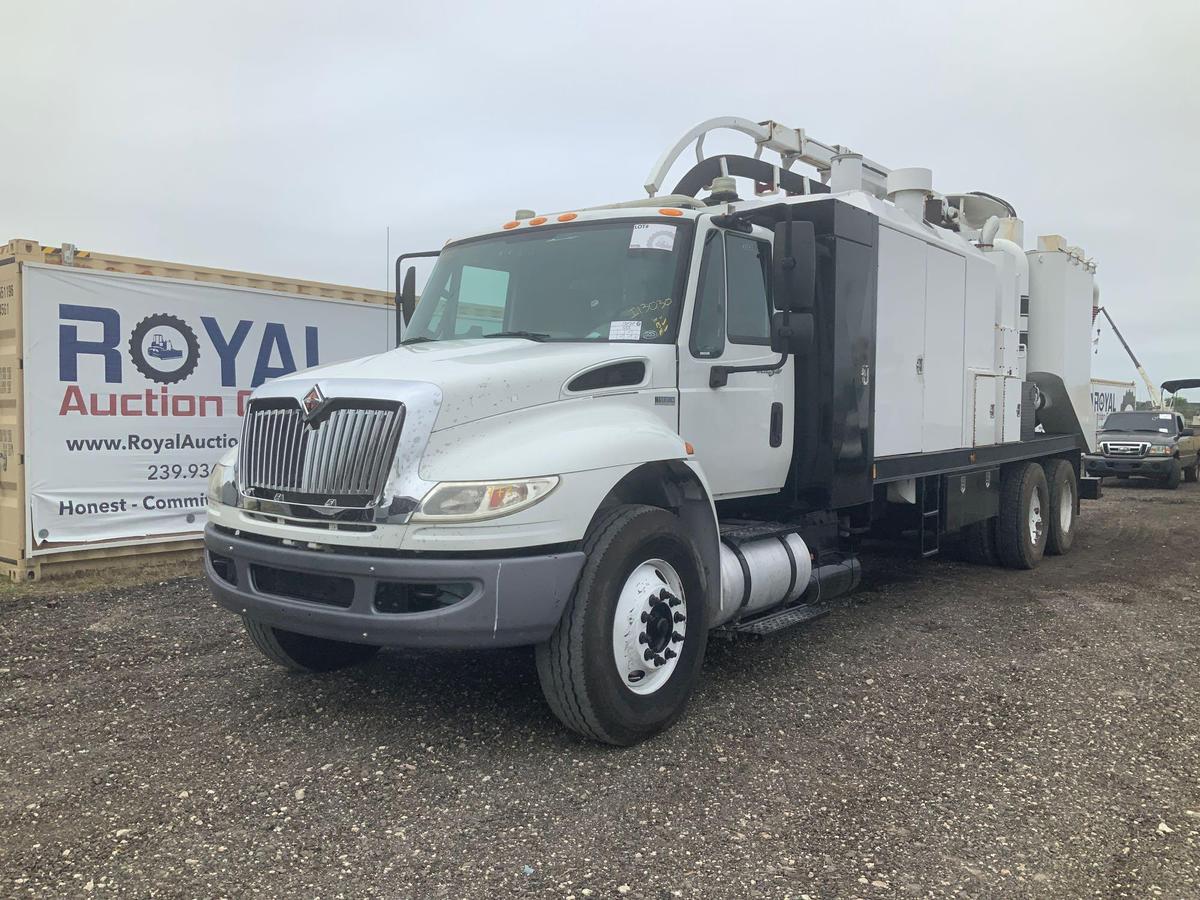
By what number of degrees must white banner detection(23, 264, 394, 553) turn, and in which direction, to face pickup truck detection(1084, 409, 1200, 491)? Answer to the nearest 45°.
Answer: approximately 45° to its left

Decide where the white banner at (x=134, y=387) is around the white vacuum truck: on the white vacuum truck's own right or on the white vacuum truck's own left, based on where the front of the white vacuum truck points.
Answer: on the white vacuum truck's own right

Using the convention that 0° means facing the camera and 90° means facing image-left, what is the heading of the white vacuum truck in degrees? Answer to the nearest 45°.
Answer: approximately 45°

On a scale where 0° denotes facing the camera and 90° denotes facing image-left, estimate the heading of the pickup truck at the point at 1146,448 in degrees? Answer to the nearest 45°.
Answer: approximately 45°
